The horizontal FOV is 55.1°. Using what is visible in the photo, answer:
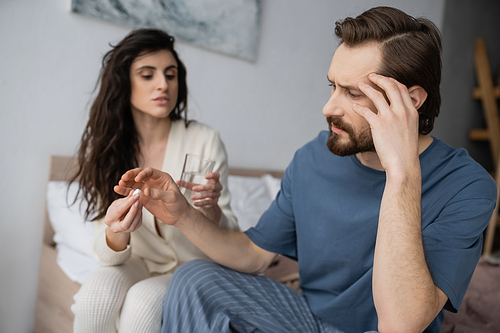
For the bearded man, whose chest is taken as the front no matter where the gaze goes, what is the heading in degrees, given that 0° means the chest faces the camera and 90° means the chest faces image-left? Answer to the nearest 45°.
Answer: approximately 45°

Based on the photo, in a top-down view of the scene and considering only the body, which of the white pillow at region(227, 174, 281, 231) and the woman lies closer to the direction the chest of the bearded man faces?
the woman

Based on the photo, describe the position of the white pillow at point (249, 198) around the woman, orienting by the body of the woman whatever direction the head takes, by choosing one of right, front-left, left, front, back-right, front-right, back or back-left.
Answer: back-left

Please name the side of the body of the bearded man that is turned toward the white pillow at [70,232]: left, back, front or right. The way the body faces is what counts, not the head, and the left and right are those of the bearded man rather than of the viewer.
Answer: right

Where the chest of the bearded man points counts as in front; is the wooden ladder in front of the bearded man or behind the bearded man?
behind

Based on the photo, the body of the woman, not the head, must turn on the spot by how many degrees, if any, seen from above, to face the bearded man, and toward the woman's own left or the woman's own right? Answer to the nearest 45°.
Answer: approximately 45° to the woman's own left
